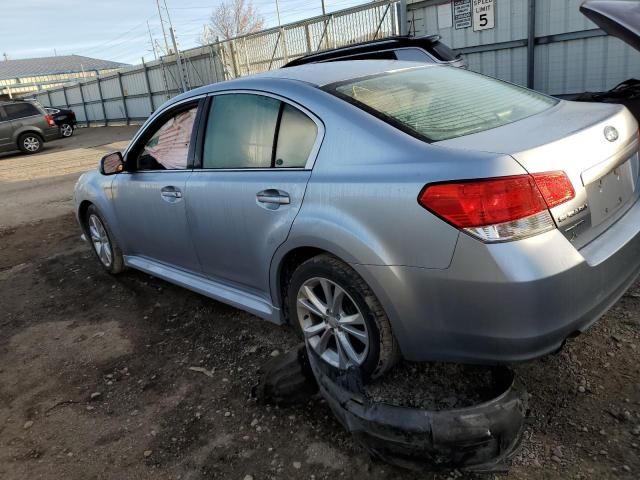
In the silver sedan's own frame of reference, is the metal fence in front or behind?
in front

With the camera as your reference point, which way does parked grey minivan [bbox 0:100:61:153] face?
facing to the left of the viewer

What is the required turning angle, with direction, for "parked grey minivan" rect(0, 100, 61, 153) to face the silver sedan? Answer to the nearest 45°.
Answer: approximately 90° to its left

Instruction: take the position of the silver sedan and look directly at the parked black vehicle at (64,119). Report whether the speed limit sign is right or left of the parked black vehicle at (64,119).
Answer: right

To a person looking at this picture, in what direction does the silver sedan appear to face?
facing away from the viewer and to the left of the viewer

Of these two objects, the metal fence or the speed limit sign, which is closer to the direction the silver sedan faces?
the metal fence

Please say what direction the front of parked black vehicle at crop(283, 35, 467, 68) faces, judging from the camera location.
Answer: facing away from the viewer and to the left of the viewer
